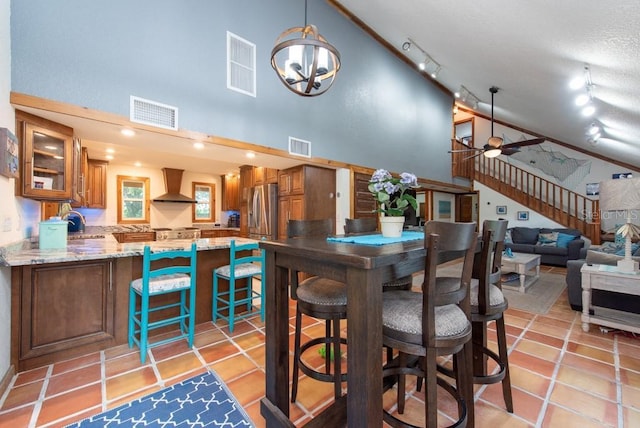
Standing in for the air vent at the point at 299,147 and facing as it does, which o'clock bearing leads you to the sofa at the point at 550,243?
The sofa is roughly at 10 o'clock from the air vent.

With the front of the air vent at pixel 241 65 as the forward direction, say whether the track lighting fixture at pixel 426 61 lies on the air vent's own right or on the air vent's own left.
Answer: on the air vent's own left

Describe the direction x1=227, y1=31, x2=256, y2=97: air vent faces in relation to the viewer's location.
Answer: facing the viewer and to the right of the viewer

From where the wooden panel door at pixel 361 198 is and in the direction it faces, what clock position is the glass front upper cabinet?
The glass front upper cabinet is roughly at 3 o'clock from the wooden panel door.

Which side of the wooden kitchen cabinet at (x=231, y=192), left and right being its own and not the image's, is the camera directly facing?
front

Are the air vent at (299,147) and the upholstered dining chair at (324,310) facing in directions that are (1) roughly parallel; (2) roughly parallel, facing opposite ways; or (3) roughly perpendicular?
roughly parallel

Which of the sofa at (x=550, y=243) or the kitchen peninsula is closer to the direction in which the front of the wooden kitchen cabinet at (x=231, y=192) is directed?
the kitchen peninsula

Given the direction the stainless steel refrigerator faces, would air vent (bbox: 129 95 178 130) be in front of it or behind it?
in front

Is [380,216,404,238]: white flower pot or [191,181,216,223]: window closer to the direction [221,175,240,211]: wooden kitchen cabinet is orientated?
the white flower pot

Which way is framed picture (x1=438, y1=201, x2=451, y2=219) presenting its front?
toward the camera

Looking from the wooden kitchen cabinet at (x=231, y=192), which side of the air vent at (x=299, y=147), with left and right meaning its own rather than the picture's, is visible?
back

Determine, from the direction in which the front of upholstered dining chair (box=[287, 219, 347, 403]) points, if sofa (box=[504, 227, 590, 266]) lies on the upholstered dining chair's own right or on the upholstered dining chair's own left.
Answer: on the upholstered dining chair's own left

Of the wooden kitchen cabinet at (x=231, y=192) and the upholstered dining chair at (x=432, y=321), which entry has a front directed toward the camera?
the wooden kitchen cabinet

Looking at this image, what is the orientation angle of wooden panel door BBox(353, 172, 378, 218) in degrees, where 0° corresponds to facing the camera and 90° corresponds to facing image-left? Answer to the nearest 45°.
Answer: approximately 315°

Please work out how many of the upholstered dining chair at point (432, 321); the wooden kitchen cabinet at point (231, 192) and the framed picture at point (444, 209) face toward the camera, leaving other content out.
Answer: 2
